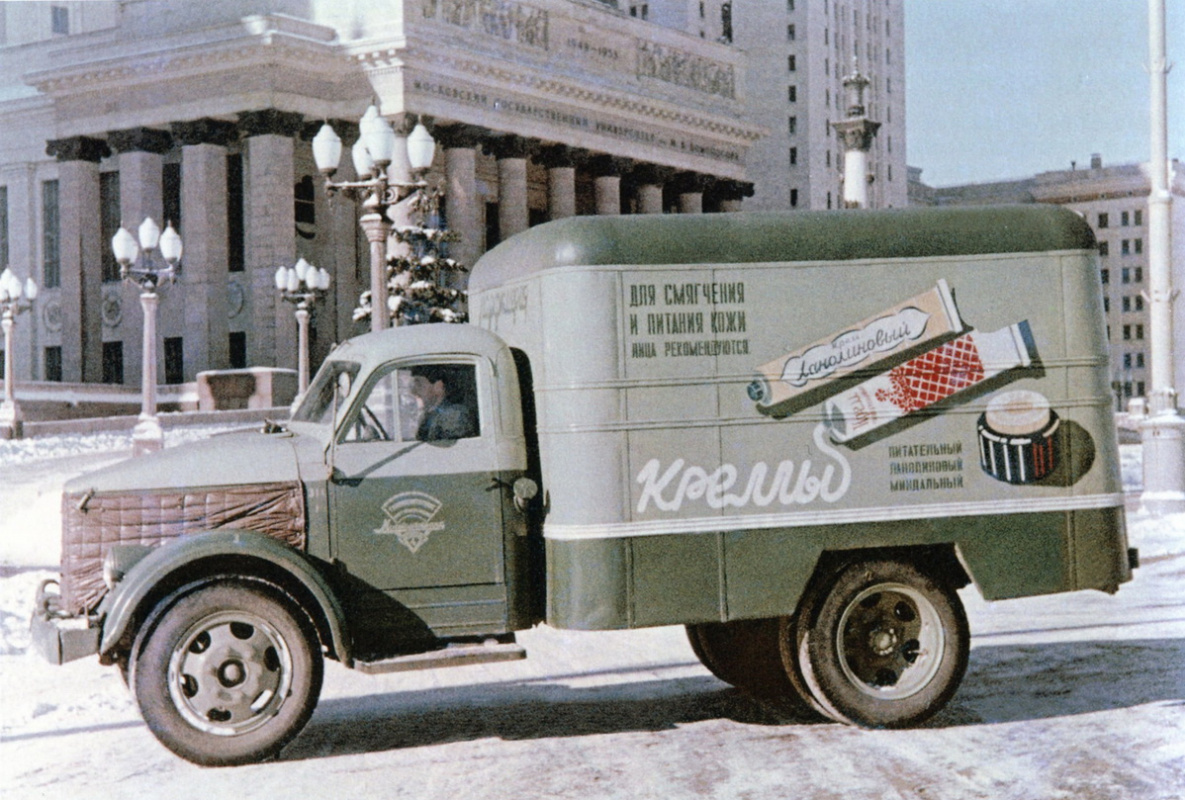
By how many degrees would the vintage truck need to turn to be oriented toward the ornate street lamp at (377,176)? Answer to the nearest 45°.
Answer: approximately 90° to its right

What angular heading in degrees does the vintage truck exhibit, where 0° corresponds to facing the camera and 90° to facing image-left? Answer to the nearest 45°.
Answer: approximately 90°

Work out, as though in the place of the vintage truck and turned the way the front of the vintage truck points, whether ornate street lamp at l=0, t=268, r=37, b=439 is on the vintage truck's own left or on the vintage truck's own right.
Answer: on the vintage truck's own right

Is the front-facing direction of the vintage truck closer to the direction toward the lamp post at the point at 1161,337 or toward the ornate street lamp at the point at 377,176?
the ornate street lamp

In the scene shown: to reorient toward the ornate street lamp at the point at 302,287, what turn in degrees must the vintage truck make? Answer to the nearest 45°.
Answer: approximately 90° to its right

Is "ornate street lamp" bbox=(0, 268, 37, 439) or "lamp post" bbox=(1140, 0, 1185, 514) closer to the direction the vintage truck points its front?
the ornate street lamp

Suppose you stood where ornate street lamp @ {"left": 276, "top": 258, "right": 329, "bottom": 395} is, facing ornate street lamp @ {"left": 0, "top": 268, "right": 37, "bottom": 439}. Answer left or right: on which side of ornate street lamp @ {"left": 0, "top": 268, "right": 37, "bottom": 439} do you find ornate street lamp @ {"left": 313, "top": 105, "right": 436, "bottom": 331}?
left

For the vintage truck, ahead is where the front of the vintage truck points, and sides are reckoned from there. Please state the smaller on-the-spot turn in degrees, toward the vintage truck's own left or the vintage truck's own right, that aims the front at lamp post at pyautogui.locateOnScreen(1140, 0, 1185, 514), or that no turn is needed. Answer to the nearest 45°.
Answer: approximately 135° to the vintage truck's own right
